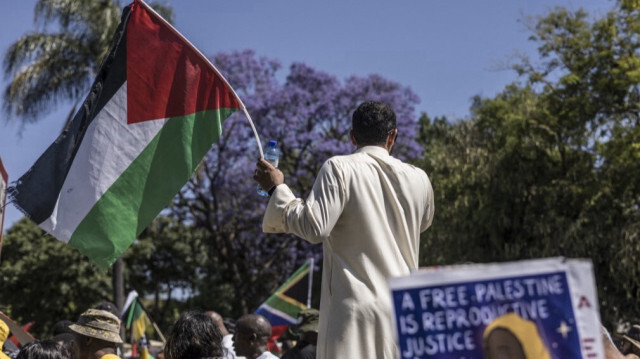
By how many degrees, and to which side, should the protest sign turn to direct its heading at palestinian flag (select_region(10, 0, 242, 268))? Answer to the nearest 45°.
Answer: approximately 135° to its right

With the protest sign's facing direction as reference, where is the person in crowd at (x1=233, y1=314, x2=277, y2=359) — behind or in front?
behind

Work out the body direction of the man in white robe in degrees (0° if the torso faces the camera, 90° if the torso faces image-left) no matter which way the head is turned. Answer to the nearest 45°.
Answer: approximately 180°

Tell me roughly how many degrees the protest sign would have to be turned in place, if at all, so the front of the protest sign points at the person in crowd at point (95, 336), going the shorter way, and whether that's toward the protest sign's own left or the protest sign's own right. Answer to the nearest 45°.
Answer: approximately 135° to the protest sign's own right

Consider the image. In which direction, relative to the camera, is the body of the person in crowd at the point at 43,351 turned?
away from the camera

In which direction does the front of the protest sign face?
toward the camera

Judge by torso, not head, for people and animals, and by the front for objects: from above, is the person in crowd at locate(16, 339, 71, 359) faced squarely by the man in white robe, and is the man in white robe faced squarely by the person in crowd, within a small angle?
no

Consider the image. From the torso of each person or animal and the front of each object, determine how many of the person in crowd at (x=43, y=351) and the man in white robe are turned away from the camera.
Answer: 2

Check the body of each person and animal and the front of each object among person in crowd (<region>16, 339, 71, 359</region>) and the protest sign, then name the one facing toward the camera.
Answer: the protest sign

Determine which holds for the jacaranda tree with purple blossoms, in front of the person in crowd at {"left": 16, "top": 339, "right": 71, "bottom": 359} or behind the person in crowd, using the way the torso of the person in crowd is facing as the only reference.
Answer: in front

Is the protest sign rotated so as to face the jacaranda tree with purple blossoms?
no
